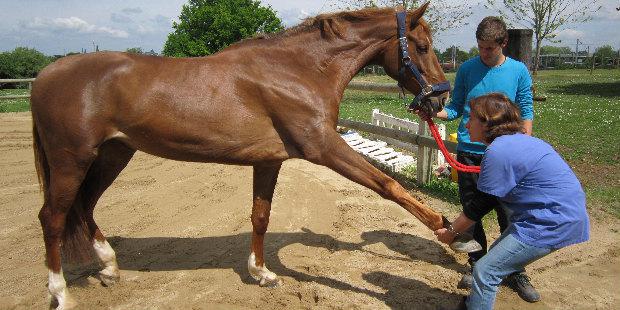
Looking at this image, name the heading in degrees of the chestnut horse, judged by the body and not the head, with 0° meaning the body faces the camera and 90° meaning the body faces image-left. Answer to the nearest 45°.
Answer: approximately 270°

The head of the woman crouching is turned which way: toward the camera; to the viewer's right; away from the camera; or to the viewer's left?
to the viewer's left

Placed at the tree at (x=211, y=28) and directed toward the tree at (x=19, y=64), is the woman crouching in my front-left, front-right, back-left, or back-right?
back-left

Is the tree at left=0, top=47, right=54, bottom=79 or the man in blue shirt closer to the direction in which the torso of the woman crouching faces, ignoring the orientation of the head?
the tree

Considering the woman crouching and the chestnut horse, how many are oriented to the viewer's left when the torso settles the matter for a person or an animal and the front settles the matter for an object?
1

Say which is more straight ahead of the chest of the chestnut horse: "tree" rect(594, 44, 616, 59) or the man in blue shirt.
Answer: the man in blue shirt

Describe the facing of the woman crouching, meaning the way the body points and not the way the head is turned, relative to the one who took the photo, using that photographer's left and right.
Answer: facing to the left of the viewer

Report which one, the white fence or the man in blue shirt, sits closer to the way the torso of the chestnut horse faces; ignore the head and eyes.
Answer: the man in blue shirt
